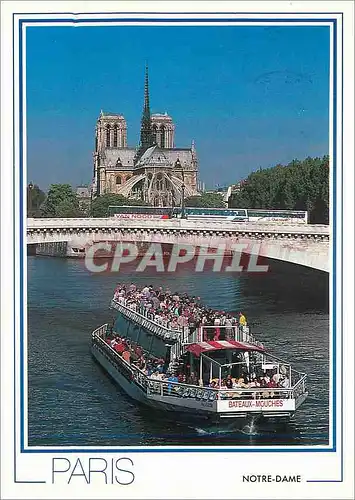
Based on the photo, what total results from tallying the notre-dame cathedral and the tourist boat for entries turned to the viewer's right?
0

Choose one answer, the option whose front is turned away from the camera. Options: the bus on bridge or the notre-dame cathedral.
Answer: the notre-dame cathedral

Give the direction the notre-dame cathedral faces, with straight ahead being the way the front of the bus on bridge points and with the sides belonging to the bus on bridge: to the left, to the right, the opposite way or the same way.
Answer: to the left

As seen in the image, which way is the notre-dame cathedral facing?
away from the camera

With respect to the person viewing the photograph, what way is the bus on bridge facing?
facing to the right of the viewer

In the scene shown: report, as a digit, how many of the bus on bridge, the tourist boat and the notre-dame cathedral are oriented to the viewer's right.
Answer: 1

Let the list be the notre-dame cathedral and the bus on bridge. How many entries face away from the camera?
1

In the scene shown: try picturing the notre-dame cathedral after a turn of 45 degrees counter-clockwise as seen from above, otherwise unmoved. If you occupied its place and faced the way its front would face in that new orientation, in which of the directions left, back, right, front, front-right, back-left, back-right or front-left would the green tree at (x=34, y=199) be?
left
